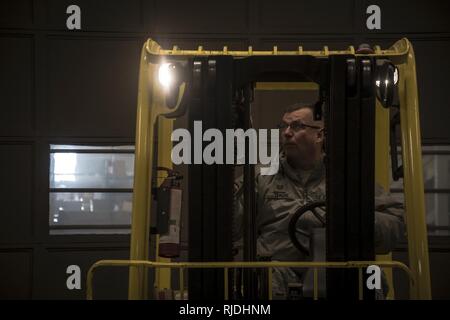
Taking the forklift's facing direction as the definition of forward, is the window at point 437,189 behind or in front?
behind

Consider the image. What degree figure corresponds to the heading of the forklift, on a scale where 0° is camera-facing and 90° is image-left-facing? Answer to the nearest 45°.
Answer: approximately 0°
